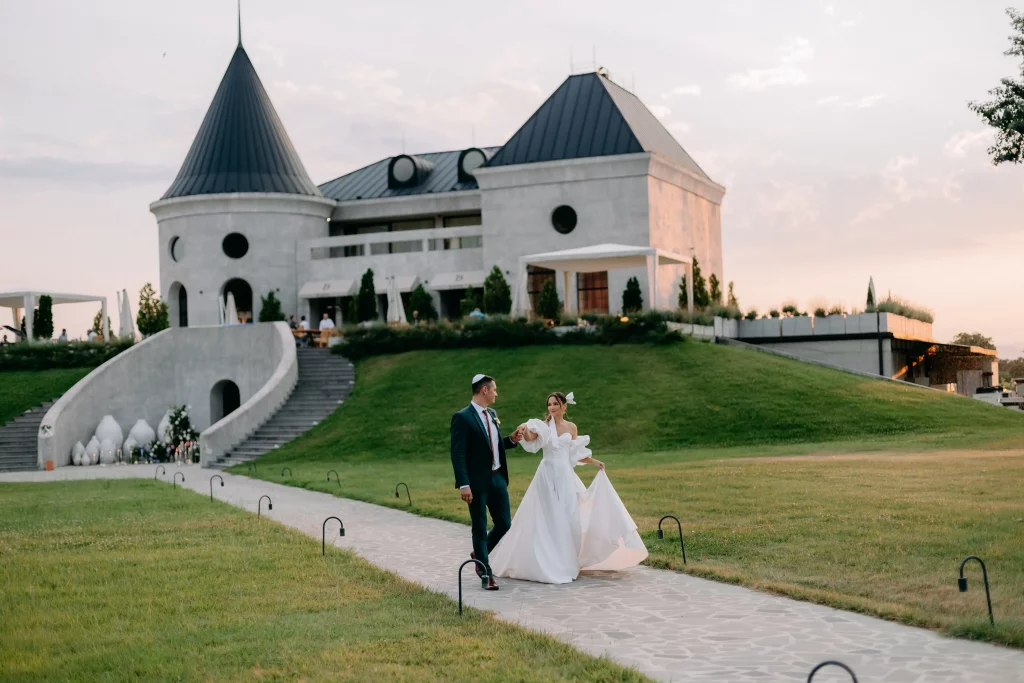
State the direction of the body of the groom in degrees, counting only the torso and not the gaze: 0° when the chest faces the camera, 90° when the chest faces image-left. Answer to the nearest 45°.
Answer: approximately 315°

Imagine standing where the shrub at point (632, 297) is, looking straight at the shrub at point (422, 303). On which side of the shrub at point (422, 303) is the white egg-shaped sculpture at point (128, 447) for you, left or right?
left

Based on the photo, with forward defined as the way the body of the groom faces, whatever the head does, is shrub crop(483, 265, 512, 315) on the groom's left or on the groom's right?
on the groom's left

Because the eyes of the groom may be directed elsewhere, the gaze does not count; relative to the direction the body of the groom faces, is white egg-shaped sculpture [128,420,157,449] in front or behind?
behind

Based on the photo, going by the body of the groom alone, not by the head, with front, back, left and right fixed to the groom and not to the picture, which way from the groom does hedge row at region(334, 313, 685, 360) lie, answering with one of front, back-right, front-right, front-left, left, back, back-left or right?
back-left

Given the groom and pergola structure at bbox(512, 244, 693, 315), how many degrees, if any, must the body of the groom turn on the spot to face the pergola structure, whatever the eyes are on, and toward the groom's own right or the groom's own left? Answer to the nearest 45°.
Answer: approximately 135° to the groom's own left

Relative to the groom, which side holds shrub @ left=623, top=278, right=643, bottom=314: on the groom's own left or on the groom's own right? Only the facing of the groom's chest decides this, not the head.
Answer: on the groom's own left

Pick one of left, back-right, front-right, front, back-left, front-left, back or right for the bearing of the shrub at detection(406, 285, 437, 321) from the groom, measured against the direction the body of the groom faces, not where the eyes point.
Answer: back-left

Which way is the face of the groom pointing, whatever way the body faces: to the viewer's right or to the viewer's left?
to the viewer's right

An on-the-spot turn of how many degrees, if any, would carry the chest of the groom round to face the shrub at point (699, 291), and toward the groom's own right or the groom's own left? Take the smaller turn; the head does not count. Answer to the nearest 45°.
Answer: approximately 135° to the groom's own left

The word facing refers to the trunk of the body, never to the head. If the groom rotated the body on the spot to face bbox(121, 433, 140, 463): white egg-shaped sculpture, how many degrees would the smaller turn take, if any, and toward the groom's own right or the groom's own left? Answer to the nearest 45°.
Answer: approximately 180°
